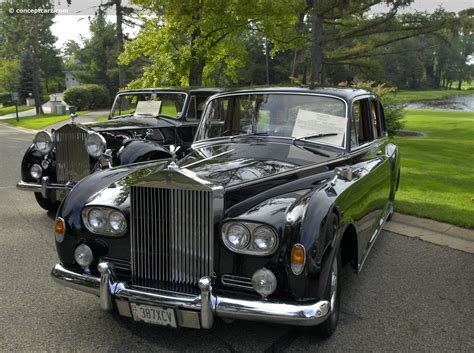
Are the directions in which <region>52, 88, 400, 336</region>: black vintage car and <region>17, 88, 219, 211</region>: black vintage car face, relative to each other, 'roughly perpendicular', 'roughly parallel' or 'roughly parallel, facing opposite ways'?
roughly parallel

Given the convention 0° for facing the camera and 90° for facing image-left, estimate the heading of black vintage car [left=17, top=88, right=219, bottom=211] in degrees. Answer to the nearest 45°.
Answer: approximately 45°

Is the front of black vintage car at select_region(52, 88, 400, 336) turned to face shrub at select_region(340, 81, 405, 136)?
no

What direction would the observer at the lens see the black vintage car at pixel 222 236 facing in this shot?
facing the viewer and to the left of the viewer

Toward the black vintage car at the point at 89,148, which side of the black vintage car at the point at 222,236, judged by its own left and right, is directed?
right

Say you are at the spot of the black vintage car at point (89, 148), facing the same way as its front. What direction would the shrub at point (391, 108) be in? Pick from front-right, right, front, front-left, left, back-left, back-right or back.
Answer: back

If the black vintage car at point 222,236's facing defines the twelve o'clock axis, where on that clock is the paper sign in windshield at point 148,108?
The paper sign in windshield is roughly at 4 o'clock from the black vintage car.

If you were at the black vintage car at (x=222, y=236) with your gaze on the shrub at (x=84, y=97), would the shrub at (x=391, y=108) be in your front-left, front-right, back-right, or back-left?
front-right

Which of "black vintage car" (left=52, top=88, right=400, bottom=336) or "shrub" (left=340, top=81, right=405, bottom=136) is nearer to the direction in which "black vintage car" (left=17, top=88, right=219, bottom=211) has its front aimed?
the black vintage car

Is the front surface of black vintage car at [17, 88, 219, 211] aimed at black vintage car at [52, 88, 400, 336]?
no

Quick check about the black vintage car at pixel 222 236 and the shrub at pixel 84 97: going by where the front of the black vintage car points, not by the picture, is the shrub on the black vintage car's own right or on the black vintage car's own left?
on the black vintage car's own right

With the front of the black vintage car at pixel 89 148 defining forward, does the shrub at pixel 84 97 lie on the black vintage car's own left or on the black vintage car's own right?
on the black vintage car's own right
